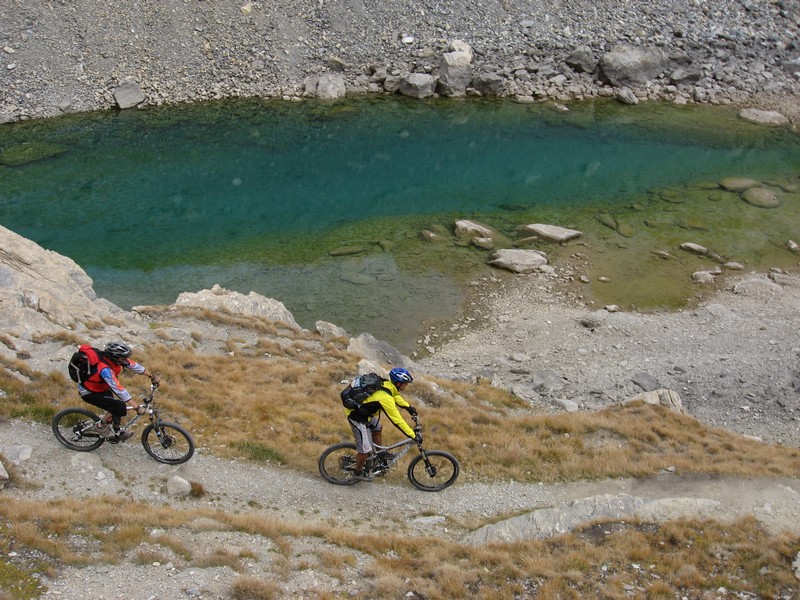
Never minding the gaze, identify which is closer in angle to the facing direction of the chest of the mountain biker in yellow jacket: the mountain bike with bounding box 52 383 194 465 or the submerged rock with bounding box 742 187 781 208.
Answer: the submerged rock

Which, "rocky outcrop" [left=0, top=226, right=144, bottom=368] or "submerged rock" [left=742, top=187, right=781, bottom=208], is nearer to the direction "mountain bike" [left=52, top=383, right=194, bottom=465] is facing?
the submerged rock

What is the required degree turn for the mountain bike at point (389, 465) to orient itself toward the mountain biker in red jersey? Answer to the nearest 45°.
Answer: approximately 180°

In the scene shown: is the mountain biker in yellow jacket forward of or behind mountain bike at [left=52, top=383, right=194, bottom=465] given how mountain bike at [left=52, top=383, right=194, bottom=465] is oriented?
forward

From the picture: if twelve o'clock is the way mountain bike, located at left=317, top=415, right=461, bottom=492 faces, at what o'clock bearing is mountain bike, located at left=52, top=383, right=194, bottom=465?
mountain bike, located at left=52, top=383, right=194, bottom=465 is roughly at 6 o'clock from mountain bike, located at left=317, top=415, right=461, bottom=492.

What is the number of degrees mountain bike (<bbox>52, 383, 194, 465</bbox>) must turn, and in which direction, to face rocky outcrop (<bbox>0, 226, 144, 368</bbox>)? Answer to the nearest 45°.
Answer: approximately 90° to its left

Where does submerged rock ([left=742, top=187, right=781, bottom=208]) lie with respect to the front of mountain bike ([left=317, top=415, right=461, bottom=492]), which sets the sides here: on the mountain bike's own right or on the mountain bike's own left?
on the mountain bike's own left

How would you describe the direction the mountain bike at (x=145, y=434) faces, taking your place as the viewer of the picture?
facing to the right of the viewer

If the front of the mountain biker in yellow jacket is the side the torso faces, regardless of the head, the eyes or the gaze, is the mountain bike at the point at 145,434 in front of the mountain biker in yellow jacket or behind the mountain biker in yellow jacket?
behind

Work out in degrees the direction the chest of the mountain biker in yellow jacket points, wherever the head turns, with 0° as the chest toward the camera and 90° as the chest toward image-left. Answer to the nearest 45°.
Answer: approximately 270°

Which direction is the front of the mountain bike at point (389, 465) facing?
to the viewer's right

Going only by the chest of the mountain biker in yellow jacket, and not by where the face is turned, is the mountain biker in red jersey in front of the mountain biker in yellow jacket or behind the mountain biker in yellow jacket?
behind

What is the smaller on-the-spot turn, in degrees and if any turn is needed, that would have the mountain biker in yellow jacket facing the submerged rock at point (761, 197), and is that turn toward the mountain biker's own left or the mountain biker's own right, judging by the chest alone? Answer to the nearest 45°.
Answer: approximately 45° to the mountain biker's own left
